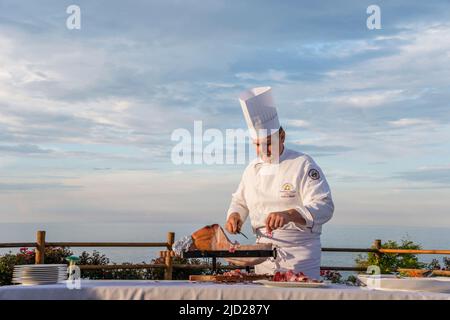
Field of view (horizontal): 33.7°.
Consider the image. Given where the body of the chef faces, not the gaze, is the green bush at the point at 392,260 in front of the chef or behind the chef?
behind

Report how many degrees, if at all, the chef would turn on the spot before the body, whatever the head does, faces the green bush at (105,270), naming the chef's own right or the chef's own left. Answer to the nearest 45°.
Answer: approximately 135° to the chef's own right

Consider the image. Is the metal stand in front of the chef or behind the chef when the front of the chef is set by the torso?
in front

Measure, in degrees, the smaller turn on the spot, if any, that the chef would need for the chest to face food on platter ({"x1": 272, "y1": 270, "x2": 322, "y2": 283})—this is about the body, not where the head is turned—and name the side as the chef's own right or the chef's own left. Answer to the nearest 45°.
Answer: approximately 45° to the chef's own left

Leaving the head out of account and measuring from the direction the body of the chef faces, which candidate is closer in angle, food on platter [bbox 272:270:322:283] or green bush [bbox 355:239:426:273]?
the food on platter

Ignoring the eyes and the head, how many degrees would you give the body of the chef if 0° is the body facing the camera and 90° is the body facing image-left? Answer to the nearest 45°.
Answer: approximately 45°

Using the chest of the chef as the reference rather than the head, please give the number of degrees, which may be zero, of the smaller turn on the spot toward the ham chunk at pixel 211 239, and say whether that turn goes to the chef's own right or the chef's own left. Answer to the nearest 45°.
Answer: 0° — they already face it

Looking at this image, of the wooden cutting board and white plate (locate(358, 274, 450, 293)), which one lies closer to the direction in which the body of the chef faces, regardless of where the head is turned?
the wooden cutting board

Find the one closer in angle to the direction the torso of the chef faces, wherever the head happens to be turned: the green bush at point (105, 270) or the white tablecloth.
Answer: the white tablecloth

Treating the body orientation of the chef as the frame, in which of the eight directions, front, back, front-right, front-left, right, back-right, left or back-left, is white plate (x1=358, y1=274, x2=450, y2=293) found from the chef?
left
